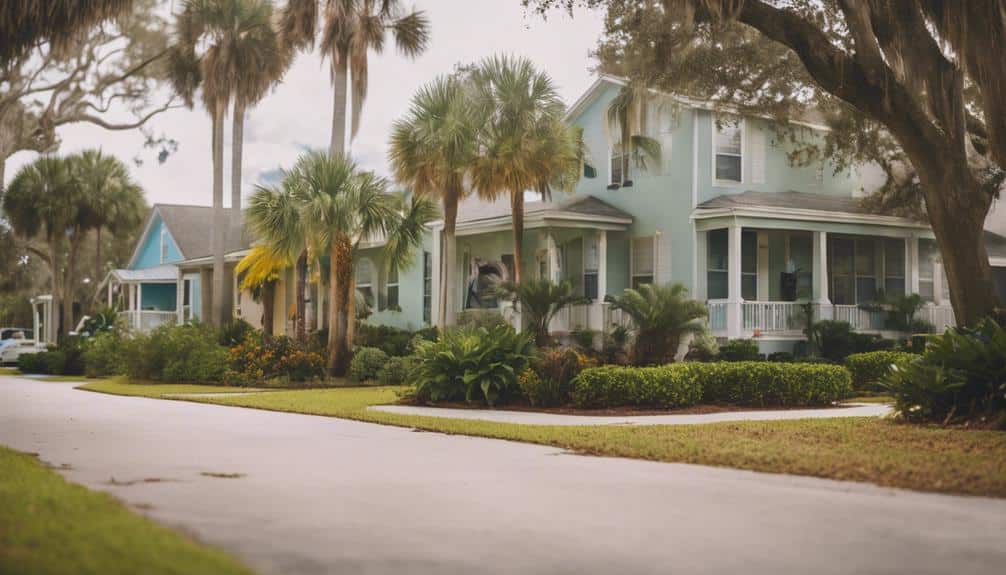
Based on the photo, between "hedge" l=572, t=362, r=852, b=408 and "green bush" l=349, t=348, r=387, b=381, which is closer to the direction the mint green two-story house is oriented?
the hedge

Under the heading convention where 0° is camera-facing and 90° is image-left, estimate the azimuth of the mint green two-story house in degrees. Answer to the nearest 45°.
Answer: approximately 315°

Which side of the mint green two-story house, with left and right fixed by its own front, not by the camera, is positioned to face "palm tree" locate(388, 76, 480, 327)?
right

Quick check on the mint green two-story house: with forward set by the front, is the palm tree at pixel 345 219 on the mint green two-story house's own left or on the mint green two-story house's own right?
on the mint green two-story house's own right
